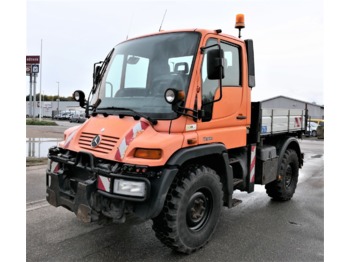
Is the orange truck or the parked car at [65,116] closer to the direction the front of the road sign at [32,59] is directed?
the orange truck

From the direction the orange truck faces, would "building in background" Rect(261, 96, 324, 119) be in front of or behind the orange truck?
behind

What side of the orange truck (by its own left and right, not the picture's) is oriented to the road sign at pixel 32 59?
right

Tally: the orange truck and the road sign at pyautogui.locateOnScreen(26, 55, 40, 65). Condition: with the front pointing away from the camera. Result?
0

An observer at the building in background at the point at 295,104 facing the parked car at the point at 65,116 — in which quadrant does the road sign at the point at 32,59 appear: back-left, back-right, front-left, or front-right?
front-left

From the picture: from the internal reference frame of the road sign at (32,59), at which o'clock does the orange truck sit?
The orange truck is roughly at 12 o'clock from the road sign.

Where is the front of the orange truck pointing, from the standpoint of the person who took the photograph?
facing the viewer and to the left of the viewer

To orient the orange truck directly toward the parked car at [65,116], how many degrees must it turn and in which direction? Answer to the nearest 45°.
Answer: approximately 135° to its right

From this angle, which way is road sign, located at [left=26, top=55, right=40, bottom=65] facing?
toward the camera
